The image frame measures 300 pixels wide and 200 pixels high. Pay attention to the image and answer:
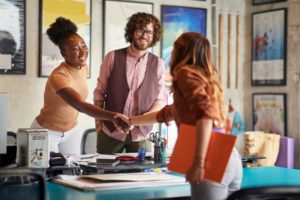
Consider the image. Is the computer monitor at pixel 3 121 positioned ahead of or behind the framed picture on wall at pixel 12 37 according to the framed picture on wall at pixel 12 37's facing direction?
ahead

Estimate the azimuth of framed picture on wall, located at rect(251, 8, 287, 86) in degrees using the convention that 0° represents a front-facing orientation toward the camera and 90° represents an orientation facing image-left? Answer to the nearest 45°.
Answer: approximately 45°

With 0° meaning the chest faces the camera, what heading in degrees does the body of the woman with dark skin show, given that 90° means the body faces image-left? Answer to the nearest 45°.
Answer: approximately 315°

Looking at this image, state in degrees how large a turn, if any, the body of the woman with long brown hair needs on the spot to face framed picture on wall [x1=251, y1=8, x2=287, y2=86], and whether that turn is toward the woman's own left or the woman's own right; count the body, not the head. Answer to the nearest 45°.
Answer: approximately 45° to the woman's own right

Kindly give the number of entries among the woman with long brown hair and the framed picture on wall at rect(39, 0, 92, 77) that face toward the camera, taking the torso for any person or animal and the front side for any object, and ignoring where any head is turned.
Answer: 1

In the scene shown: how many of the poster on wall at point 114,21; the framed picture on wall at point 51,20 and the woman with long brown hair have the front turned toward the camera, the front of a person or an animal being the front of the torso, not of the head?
2

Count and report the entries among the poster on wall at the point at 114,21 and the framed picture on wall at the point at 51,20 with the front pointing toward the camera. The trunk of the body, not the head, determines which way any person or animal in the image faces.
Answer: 2

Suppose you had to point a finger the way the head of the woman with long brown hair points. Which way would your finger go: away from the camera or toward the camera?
away from the camera

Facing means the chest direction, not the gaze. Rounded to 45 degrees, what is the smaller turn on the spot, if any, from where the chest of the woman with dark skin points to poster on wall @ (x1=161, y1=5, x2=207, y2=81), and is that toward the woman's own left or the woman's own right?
approximately 90° to the woman's own left

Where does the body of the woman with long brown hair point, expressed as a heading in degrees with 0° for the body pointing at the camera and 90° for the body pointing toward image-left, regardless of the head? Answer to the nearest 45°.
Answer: approximately 135°
